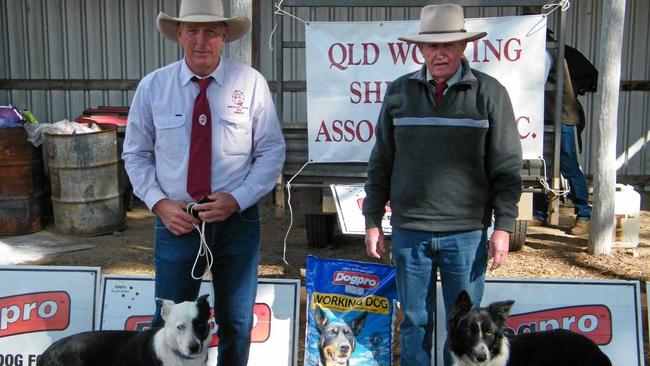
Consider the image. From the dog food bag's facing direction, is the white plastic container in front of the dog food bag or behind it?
behind

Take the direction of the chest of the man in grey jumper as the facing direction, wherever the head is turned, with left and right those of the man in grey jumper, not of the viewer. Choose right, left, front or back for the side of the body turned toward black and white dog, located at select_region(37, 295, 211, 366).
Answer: right

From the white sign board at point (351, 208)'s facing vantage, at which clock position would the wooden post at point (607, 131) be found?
The wooden post is roughly at 8 o'clock from the white sign board.

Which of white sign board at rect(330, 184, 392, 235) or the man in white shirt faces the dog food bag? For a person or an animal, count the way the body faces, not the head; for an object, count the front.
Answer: the white sign board

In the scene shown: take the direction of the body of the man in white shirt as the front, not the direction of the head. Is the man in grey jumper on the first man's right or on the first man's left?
on the first man's left
